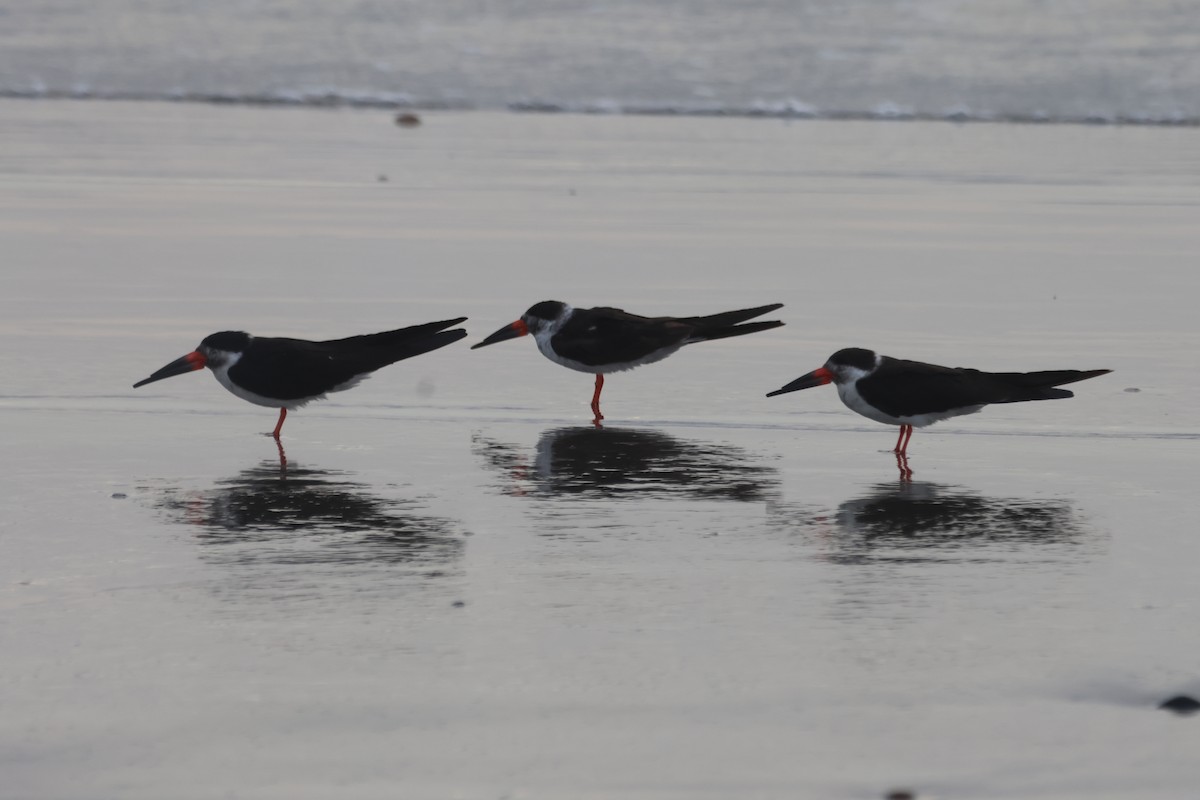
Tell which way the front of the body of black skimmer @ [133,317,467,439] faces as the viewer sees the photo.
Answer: to the viewer's left

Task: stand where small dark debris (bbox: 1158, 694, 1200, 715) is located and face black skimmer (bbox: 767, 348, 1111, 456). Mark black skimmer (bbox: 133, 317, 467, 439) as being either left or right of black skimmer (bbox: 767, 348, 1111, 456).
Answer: left

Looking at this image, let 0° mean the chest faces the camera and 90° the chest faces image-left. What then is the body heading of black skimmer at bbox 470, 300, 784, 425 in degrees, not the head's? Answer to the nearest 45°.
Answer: approximately 90°

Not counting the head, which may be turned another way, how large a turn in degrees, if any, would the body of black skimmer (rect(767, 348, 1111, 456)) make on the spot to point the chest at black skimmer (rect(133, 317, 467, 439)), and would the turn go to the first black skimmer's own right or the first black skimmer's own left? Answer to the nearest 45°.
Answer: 0° — it already faces it

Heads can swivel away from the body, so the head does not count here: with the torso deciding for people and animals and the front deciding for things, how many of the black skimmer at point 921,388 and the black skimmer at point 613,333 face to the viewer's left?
2

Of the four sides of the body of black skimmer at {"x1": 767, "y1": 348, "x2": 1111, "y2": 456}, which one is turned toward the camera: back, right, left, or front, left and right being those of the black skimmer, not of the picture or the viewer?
left

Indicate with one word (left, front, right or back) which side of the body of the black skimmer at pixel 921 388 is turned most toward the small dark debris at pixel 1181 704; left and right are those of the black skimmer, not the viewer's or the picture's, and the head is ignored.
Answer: left

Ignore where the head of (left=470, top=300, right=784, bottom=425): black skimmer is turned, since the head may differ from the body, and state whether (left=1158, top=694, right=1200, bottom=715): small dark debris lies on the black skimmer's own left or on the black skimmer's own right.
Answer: on the black skimmer's own left

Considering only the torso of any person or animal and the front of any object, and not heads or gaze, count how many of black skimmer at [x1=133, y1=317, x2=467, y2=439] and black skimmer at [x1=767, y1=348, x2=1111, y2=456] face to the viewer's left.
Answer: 2
